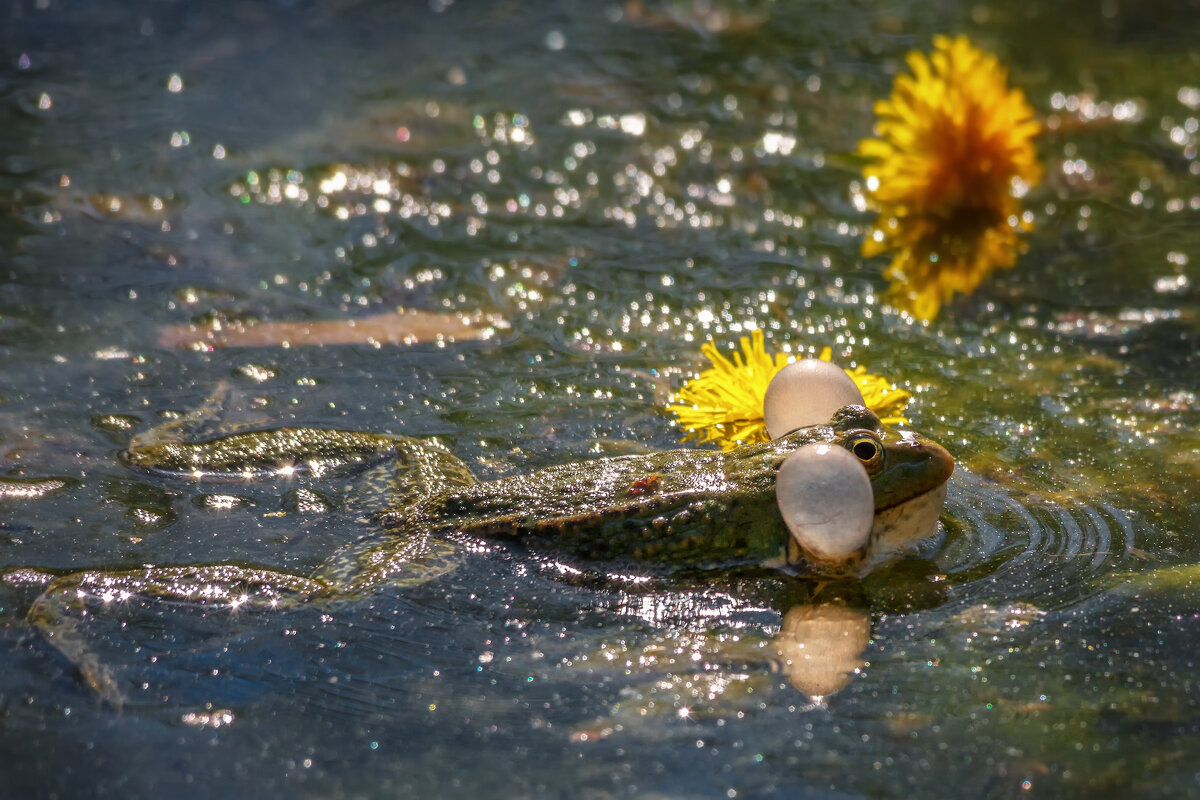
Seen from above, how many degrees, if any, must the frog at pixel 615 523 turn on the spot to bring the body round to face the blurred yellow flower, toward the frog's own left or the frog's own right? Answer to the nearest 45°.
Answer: approximately 90° to the frog's own left

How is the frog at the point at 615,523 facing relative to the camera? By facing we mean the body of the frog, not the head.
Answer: to the viewer's right

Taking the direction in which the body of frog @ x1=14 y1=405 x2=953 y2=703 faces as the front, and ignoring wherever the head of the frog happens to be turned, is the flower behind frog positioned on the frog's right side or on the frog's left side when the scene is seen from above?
on the frog's left side
